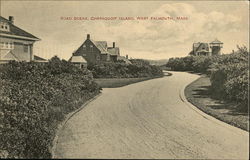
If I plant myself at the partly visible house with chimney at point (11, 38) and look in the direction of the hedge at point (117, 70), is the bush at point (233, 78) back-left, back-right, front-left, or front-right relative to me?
front-right
